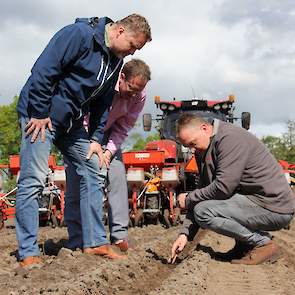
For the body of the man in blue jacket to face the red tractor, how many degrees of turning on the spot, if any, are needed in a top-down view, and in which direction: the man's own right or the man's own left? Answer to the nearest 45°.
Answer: approximately 135° to the man's own left

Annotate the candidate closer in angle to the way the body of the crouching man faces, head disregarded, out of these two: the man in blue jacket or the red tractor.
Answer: the man in blue jacket

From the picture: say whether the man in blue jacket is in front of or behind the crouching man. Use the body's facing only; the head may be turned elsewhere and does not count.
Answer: in front

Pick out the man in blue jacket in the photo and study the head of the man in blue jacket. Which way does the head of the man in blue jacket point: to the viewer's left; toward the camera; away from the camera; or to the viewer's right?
to the viewer's right

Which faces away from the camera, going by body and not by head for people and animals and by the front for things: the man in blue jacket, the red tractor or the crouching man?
the red tractor

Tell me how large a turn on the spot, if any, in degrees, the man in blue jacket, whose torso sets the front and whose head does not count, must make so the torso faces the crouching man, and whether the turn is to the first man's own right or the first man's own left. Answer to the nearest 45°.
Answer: approximately 45° to the first man's own left

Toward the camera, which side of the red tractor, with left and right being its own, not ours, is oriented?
back

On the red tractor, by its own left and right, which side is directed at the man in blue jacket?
back

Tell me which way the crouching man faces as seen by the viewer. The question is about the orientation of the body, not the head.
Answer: to the viewer's left

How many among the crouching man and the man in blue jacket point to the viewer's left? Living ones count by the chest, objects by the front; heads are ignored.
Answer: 1

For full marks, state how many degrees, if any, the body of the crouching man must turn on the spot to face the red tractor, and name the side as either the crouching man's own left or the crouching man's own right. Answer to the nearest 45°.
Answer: approximately 90° to the crouching man's own right

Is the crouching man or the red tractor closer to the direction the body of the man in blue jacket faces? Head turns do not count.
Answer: the crouching man
